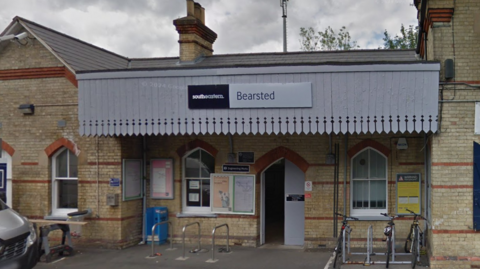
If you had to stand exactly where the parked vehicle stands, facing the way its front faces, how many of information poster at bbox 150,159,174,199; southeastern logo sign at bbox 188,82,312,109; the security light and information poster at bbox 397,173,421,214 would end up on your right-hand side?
0

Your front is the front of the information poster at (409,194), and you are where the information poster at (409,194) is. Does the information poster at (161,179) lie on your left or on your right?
on your right

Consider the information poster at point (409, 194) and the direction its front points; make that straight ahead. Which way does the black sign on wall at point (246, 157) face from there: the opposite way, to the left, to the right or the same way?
the same way

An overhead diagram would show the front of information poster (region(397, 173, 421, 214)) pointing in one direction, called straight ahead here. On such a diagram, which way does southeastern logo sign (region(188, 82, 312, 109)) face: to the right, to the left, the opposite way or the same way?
the same way

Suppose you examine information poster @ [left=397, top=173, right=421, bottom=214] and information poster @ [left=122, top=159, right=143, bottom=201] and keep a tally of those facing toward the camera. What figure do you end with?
2

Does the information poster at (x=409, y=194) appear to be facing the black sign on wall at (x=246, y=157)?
no

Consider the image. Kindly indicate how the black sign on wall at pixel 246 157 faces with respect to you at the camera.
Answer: facing the viewer

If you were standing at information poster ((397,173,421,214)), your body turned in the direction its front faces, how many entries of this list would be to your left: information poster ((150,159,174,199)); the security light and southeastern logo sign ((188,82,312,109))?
0

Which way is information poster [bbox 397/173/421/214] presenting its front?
toward the camera

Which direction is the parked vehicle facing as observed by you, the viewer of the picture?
facing the viewer and to the right of the viewer

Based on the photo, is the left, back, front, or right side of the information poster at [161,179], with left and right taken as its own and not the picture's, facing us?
front

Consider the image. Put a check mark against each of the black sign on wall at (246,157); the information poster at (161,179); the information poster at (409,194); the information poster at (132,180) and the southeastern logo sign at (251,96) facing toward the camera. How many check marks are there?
5

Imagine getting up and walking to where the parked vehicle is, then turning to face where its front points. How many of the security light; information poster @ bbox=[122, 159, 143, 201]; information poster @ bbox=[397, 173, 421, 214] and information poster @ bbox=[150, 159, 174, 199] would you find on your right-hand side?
0
